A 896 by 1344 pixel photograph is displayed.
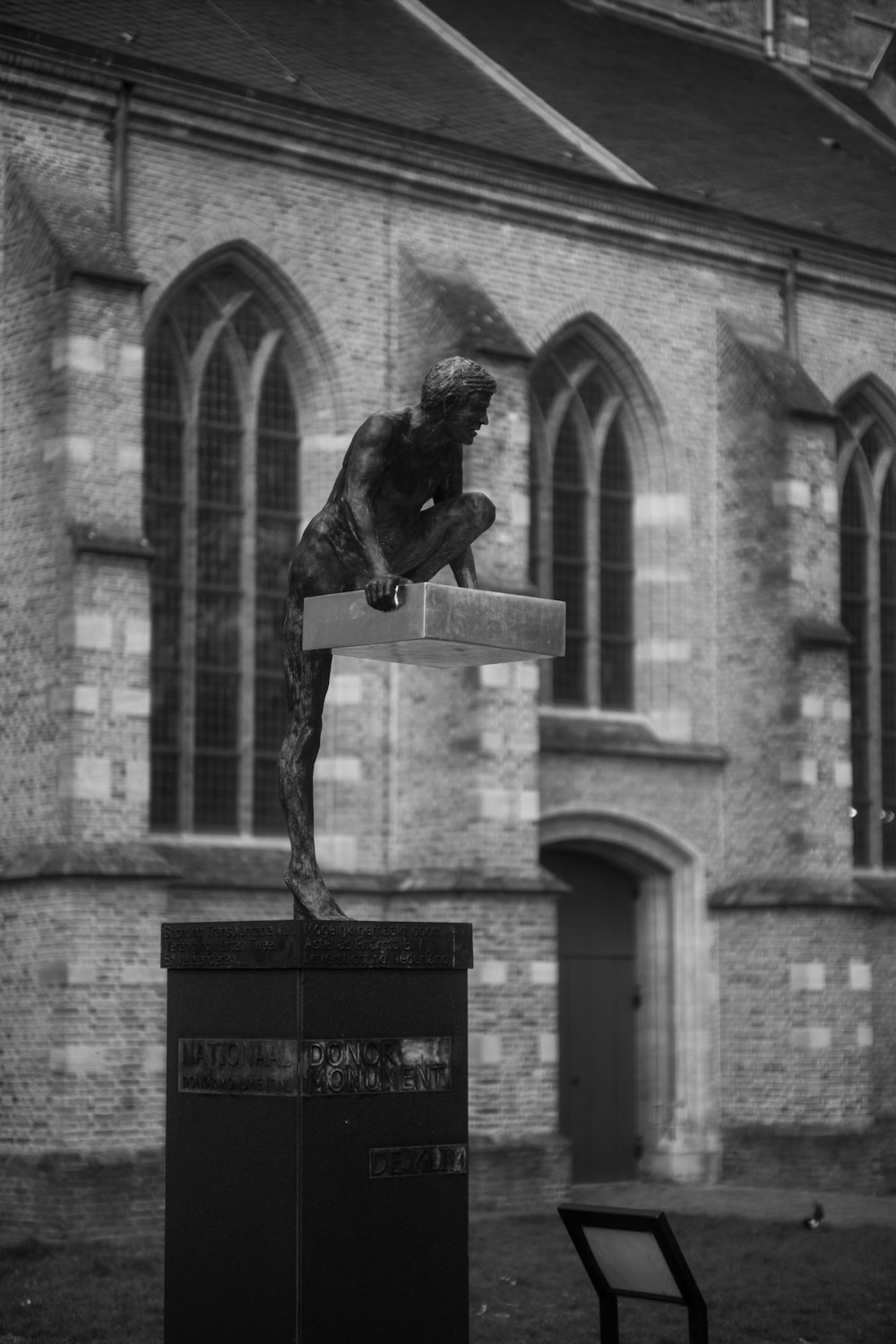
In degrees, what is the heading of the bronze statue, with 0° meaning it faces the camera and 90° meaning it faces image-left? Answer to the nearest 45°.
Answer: approximately 270°
